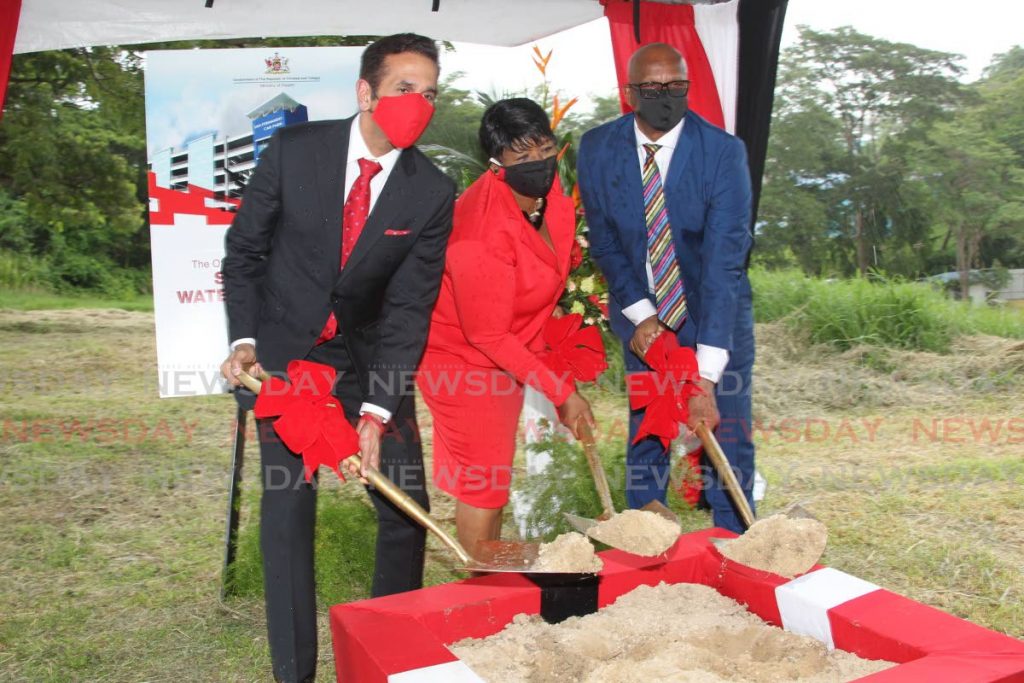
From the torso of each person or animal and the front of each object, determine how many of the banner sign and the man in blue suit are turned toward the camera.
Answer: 2

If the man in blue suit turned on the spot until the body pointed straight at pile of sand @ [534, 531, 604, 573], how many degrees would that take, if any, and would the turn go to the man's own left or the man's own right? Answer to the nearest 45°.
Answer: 0° — they already face it

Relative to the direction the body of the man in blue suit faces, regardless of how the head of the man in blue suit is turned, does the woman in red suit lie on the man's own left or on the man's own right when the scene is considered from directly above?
on the man's own right

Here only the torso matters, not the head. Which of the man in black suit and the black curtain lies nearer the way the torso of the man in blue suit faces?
the man in black suit

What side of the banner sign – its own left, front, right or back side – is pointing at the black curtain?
left

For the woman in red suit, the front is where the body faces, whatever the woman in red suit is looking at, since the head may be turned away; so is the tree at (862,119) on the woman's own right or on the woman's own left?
on the woman's own left

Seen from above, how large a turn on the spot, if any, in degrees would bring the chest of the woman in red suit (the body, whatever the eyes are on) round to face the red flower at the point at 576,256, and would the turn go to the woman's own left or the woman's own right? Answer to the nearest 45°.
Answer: approximately 135° to the woman's own left

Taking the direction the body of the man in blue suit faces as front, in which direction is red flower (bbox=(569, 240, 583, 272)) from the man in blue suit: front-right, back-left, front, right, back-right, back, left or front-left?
back-right
